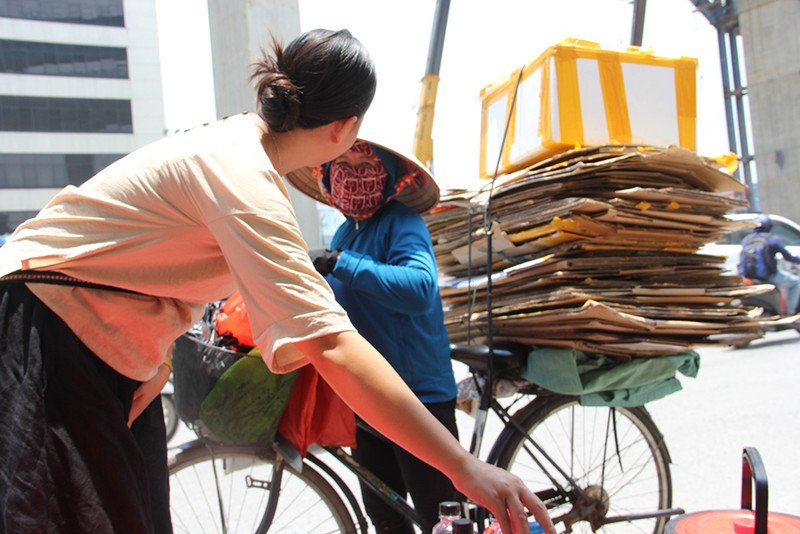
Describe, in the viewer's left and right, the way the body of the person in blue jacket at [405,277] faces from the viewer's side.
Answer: facing the viewer and to the left of the viewer

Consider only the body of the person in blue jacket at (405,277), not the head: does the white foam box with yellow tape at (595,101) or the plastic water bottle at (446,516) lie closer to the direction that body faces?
the plastic water bottle

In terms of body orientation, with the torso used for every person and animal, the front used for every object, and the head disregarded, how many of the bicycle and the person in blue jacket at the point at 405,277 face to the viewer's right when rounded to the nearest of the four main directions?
0

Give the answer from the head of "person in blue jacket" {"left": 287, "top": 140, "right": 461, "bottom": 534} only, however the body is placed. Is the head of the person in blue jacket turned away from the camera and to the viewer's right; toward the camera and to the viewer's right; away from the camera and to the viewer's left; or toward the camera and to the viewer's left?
toward the camera and to the viewer's left

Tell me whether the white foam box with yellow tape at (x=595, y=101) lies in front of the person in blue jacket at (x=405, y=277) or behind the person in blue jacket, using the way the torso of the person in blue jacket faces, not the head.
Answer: behind

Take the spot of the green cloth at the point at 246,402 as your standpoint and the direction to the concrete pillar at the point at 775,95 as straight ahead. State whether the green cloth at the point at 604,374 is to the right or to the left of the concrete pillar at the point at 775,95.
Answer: right

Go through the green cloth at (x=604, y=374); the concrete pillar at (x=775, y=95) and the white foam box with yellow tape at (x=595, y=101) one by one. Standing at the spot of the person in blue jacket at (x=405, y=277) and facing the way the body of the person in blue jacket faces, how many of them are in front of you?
0

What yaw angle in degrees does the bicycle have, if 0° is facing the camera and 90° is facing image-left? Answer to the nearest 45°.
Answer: approximately 90°
